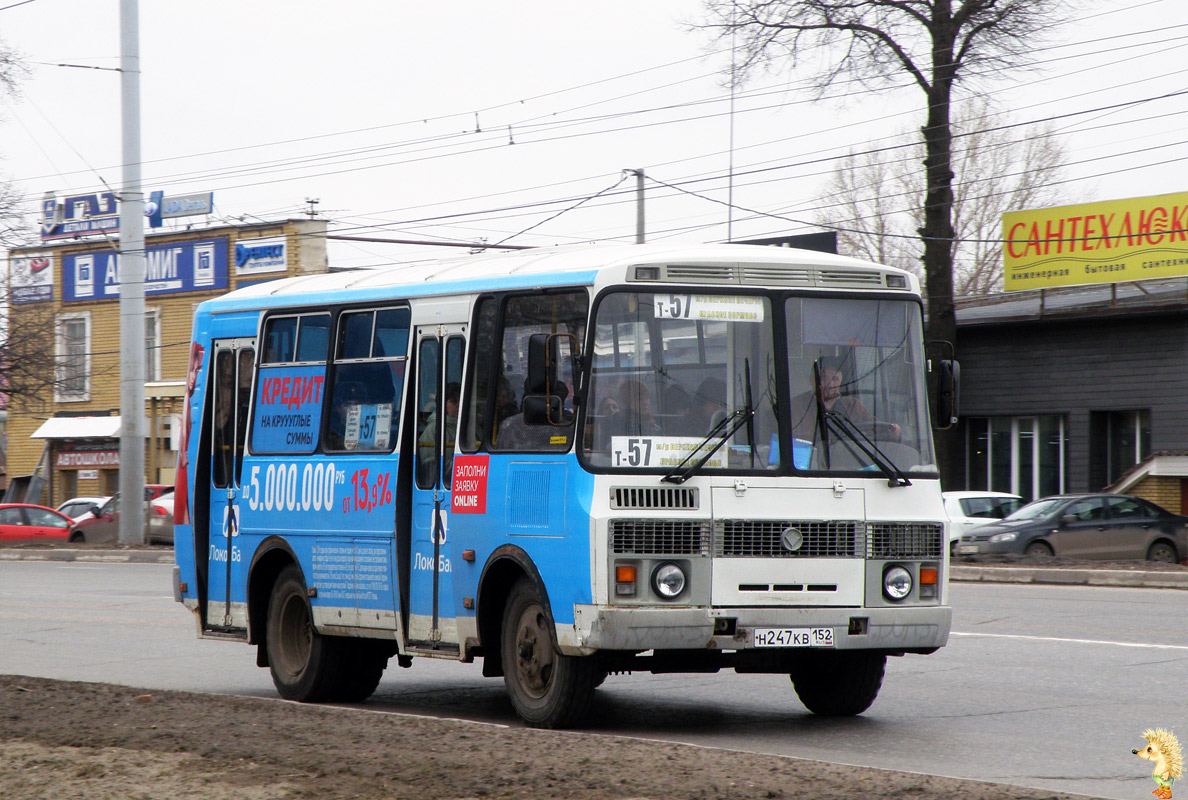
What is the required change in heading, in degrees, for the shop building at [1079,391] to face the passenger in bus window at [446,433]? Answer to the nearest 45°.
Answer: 0° — it already faces them

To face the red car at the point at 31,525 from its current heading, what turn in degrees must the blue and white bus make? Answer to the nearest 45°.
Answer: approximately 180°

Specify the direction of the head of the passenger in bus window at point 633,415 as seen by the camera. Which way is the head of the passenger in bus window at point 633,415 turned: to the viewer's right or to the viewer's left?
to the viewer's right

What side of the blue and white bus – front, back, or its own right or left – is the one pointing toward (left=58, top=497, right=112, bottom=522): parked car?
back

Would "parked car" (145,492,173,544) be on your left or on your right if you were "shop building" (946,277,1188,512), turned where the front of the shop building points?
on your right

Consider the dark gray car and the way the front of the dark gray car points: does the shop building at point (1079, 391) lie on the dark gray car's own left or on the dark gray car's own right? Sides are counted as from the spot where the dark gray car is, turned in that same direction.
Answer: on the dark gray car's own right

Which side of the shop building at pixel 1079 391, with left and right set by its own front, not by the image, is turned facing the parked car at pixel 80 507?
right

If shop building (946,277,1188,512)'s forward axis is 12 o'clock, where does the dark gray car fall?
The dark gray car is roughly at 12 o'clock from the shop building.

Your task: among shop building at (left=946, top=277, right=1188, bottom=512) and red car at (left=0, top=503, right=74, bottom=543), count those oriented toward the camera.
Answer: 1

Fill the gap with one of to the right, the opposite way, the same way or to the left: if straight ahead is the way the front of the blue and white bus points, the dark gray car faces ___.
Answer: to the right

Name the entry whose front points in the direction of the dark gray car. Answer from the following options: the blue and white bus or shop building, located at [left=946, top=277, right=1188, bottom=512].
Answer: the shop building
